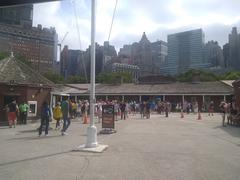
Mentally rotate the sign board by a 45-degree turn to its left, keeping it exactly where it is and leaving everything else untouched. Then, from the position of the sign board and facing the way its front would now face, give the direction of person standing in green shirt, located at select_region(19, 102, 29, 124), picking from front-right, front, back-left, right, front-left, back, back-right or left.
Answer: back

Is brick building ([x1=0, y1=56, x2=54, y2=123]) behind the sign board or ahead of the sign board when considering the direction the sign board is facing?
behind

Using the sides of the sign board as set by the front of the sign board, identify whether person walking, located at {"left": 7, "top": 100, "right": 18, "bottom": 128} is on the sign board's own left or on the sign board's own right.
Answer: on the sign board's own right

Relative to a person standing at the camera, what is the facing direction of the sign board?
facing the viewer
